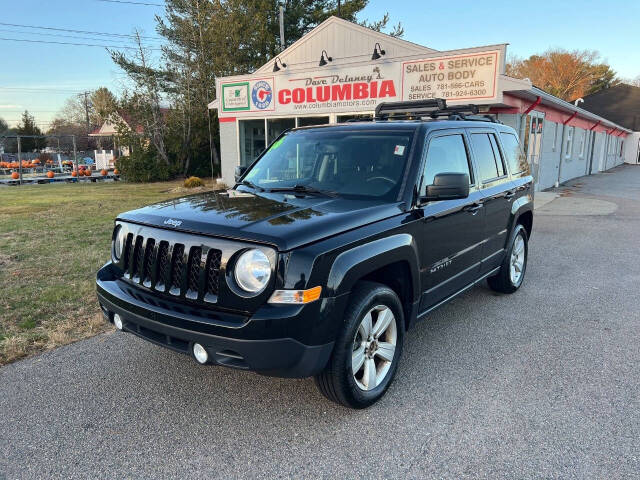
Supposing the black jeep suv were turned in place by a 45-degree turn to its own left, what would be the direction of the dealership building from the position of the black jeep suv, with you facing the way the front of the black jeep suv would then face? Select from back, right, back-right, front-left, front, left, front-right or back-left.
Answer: back

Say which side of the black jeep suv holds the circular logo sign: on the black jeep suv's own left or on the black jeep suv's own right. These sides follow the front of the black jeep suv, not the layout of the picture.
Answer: on the black jeep suv's own right

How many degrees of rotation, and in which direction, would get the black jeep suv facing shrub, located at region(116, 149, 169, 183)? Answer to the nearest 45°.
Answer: approximately 135° to its right

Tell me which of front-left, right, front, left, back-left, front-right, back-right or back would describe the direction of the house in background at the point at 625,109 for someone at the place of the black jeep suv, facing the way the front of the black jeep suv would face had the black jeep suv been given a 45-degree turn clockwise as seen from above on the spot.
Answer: back-right

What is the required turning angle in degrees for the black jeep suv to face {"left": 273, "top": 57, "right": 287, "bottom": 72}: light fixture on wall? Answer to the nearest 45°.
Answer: approximately 135° to its right

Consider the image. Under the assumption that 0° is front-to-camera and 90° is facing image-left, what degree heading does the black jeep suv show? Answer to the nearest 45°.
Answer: approximately 45°
